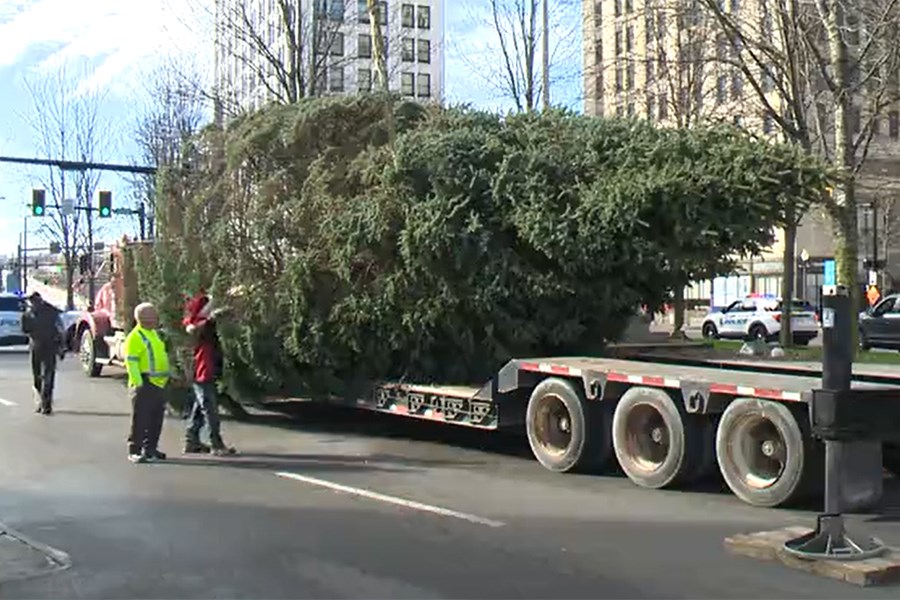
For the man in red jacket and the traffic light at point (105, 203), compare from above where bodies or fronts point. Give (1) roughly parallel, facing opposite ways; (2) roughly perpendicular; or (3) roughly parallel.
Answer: roughly perpendicular

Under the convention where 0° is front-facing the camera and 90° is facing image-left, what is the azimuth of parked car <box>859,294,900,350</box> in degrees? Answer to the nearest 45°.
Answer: approximately 90°

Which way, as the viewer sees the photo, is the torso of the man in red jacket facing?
to the viewer's right

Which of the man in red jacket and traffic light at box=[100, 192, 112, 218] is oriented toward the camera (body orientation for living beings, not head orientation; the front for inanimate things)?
the traffic light

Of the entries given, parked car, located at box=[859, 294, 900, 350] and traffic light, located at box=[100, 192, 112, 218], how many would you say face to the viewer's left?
1

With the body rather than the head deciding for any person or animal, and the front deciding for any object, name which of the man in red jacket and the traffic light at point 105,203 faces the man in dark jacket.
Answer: the traffic light

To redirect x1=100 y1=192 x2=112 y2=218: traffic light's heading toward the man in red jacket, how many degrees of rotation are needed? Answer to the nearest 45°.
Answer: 0° — it already faces them

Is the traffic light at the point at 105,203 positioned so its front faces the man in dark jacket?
yes

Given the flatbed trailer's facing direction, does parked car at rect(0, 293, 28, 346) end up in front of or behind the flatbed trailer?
in front

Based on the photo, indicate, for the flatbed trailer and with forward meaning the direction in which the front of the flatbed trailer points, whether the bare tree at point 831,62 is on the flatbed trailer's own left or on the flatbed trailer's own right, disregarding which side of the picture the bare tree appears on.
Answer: on the flatbed trailer's own right

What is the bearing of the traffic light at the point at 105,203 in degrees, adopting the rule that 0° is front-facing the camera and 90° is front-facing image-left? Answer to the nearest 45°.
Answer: approximately 0°

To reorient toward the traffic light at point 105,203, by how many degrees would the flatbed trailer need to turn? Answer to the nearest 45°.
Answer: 0° — it already faces it

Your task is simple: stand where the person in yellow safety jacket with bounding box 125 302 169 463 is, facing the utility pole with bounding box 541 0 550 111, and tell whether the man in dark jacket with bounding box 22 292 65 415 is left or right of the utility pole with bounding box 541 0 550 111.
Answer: left

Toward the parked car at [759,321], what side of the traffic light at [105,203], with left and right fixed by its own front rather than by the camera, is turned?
left
